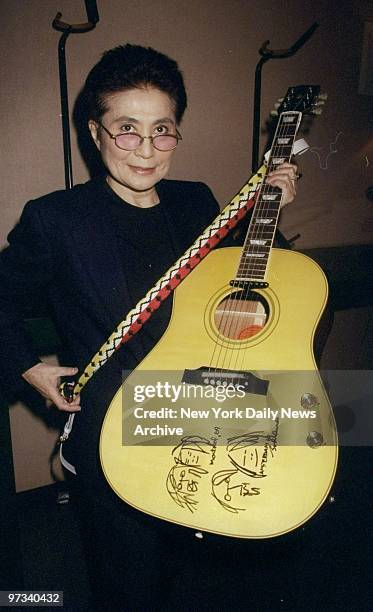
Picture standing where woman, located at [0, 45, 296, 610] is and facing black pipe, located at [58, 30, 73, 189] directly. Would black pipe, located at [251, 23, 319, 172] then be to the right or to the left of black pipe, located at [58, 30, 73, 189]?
right

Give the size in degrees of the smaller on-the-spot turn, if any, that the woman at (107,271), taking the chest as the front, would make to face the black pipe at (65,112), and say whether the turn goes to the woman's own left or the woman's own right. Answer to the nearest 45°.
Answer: approximately 180°

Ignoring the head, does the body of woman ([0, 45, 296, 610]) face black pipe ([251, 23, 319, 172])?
no

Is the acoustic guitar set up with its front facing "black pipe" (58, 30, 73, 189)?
no

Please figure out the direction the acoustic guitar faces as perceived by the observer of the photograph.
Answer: facing the viewer

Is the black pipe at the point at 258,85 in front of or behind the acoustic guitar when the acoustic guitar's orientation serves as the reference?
behind
